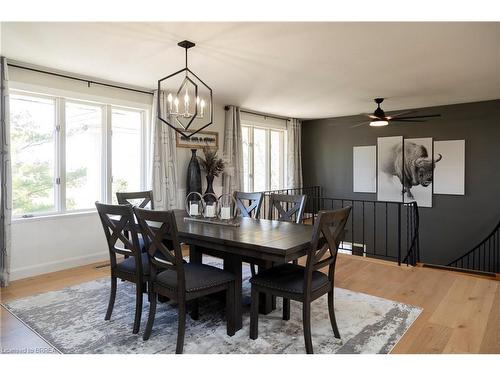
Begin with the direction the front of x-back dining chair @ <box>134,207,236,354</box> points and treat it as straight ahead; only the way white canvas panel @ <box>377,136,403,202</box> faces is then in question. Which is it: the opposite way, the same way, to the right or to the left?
the opposite way

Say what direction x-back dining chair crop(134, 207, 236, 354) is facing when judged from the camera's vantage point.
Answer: facing away from the viewer and to the right of the viewer

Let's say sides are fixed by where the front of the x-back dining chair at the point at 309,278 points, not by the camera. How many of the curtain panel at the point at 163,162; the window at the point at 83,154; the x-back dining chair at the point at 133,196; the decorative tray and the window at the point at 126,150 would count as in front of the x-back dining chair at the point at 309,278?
5

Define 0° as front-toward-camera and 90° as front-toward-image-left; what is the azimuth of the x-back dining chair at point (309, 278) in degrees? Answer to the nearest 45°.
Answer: approximately 135°

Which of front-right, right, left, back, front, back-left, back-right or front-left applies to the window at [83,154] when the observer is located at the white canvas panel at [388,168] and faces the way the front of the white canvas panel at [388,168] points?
front-right

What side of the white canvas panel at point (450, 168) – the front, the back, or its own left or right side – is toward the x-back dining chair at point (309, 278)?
front

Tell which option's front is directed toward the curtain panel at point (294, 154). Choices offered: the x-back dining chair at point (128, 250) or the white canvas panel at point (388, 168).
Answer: the x-back dining chair

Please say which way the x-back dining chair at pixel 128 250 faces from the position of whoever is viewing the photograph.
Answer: facing away from the viewer and to the right of the viewer

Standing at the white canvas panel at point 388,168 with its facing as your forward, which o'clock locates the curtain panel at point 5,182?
The curtain panel is roughly at 1 o'clock from the white canvas panel.

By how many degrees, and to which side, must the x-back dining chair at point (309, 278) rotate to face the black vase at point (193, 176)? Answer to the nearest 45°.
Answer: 0° — it already faces it

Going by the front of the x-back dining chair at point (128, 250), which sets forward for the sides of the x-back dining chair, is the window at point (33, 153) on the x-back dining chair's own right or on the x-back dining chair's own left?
on the x-back dining chair's own left

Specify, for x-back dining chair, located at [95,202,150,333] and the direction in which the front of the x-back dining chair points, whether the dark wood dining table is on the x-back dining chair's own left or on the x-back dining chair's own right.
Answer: on the x-back dining chair's own right
